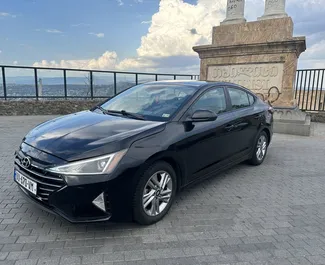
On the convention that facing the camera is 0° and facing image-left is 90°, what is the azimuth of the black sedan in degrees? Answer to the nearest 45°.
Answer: approximately 45°

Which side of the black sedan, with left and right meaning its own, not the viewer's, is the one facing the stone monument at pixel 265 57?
back

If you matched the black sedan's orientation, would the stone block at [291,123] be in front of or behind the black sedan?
behind
